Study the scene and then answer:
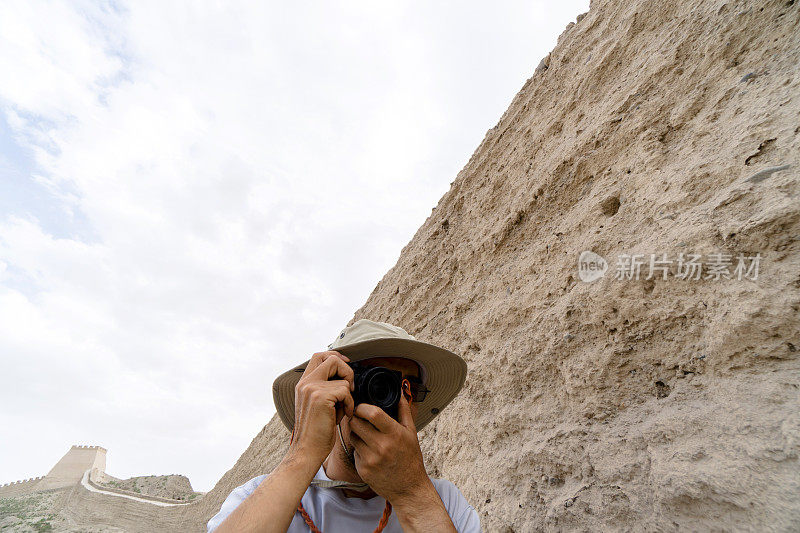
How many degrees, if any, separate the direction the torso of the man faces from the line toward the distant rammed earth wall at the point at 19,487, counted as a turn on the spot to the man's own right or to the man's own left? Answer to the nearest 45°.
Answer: approximately 135° to the man's own right

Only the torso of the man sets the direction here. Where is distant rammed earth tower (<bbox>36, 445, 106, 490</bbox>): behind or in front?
behind

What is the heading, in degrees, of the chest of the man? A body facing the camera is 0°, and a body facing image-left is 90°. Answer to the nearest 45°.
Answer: approximately 0°
